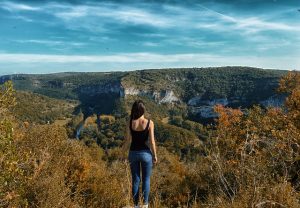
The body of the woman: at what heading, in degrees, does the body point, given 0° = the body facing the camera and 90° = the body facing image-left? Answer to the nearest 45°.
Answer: approximately 180°

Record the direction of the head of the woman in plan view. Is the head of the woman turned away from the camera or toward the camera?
away from the camera
